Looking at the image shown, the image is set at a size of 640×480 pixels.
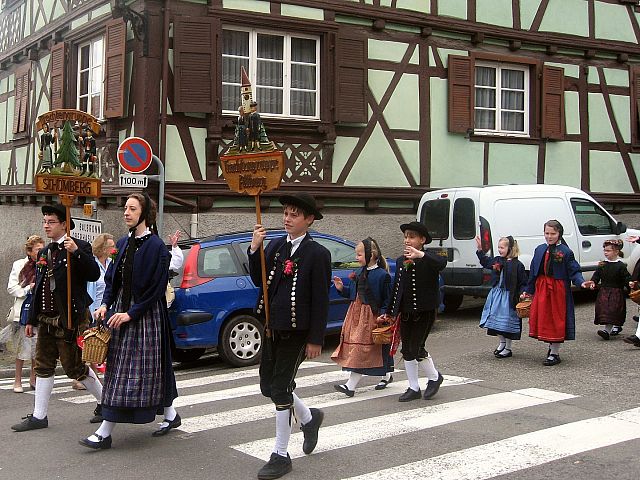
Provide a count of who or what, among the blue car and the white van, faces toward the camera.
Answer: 0

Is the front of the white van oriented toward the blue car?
no

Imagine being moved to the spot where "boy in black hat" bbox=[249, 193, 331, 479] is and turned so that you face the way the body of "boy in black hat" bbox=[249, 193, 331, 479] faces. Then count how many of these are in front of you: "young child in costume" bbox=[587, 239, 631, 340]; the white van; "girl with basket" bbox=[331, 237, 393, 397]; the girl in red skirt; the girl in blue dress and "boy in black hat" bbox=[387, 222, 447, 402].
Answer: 0

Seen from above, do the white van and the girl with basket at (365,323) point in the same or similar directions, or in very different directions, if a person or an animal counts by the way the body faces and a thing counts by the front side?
very different directions

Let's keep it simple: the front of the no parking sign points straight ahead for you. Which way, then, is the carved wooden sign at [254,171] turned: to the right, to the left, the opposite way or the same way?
the same way

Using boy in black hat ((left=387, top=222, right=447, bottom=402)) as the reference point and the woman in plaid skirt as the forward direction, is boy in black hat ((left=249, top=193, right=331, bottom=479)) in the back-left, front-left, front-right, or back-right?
front-left

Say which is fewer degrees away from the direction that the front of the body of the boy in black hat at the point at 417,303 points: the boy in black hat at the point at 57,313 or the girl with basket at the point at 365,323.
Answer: the boy in black hat

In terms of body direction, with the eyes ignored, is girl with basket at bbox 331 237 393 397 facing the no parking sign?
no

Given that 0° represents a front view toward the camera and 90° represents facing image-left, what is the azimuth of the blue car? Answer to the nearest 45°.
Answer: approximately 225°

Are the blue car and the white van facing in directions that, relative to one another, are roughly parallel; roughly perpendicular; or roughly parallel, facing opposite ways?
roughly parallel

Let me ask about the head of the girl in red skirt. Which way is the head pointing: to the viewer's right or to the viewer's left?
to the viewer's left

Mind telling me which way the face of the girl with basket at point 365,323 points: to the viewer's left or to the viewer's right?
to the viewer's left

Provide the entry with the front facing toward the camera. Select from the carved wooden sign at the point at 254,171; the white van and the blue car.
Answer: the carved wooden sign

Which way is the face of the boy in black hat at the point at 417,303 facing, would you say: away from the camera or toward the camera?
toward the camera

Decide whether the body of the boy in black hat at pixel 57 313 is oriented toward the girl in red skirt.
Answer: no

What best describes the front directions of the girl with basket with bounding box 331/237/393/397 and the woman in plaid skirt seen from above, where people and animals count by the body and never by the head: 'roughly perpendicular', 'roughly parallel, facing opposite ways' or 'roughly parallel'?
roughly parallel

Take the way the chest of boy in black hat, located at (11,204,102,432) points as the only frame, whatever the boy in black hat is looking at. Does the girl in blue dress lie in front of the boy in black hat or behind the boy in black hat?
behind

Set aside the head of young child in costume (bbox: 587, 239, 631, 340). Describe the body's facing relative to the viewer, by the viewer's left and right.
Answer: facing the viewer and to the left of the viewer

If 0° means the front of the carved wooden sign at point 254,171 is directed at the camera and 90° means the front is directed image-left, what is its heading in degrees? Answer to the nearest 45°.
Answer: approximately 0°

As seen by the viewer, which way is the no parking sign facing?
toward the camera
